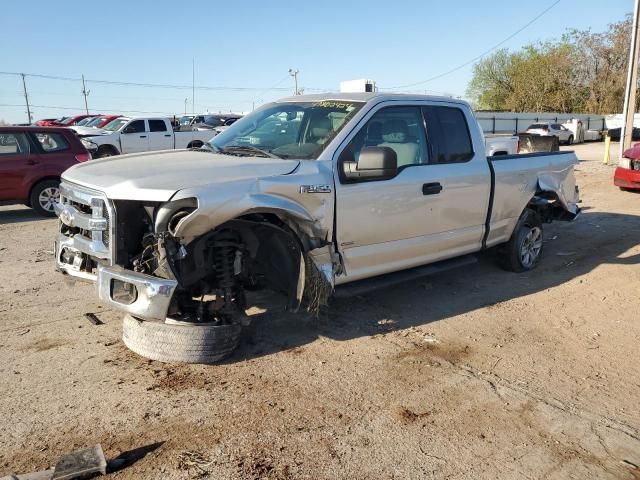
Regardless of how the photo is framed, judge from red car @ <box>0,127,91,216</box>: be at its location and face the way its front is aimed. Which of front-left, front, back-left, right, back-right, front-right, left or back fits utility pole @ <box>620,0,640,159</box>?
back

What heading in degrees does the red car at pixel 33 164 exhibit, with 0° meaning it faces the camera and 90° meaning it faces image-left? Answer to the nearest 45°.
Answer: approximately 90°

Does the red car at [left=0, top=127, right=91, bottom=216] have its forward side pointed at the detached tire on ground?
no

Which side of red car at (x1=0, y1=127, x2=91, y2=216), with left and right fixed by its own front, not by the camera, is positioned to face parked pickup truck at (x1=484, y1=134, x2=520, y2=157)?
back

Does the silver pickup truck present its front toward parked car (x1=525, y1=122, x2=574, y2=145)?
no

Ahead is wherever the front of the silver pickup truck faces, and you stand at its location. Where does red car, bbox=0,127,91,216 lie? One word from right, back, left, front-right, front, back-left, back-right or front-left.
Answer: right

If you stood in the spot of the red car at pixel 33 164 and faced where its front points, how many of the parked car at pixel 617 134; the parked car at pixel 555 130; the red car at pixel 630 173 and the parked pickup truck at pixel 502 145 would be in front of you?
0

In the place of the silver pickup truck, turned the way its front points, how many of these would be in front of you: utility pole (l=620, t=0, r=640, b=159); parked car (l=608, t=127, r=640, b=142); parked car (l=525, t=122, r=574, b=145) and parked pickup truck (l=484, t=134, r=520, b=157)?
0

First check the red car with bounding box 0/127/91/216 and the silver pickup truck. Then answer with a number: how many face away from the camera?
0

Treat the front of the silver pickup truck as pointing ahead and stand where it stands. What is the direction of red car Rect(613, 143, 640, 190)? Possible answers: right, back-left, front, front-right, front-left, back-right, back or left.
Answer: back

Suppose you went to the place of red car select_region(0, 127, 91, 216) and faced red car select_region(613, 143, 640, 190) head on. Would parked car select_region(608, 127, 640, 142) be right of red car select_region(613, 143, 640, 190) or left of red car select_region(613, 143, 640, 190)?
left

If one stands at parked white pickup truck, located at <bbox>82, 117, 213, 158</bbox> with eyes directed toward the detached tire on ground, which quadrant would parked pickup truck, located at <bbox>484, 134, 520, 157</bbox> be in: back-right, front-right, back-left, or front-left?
front-left

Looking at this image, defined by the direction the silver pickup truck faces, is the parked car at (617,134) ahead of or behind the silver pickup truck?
behind

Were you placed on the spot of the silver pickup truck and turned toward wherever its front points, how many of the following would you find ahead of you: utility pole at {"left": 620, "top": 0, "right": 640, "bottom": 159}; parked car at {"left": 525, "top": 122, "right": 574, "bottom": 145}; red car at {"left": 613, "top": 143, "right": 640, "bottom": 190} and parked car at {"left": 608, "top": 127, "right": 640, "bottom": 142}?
0

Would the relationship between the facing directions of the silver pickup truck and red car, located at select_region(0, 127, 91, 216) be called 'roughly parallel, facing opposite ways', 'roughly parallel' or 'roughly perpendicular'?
roughly parallel

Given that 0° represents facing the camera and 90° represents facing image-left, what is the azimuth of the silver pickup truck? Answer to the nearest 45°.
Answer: approximately 45°
